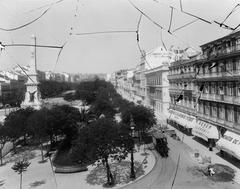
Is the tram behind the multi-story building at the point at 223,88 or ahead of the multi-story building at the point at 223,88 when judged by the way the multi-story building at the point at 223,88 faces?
ahead

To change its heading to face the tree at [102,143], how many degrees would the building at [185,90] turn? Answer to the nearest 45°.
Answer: approximately 45° to its left

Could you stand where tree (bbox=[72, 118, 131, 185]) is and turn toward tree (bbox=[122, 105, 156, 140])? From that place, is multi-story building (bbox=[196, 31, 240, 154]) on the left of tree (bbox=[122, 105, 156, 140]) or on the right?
right

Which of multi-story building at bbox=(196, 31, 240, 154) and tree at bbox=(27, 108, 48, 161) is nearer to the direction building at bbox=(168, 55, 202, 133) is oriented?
the tree

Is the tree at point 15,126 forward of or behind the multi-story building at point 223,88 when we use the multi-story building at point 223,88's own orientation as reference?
forward

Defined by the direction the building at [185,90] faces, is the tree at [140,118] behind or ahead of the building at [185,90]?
ahead

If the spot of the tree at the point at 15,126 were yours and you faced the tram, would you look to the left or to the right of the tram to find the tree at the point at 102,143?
right

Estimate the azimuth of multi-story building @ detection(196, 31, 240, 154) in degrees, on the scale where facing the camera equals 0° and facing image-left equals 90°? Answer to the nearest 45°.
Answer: approximately 45°

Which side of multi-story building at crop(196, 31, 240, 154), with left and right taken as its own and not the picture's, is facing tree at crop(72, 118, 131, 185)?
front
